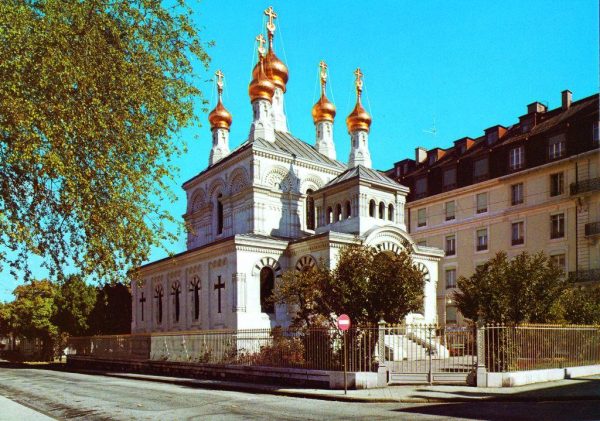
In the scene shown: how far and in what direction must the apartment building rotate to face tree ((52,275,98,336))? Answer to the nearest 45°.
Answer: approximately 45° to its right

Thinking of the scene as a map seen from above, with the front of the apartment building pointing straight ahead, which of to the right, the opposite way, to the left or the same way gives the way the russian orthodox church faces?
to the left

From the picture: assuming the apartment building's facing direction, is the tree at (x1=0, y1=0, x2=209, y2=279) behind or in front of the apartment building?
in front

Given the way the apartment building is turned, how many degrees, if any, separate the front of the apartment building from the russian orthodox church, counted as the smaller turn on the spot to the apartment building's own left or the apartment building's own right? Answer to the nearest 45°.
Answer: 0° — it already faces it

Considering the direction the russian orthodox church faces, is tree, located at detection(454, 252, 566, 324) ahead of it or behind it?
ahead

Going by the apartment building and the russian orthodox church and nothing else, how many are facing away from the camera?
0

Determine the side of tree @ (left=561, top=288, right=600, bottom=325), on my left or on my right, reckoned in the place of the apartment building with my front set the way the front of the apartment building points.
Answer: on my left

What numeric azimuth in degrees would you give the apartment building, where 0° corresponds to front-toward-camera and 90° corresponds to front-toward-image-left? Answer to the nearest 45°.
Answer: approximately 45°
